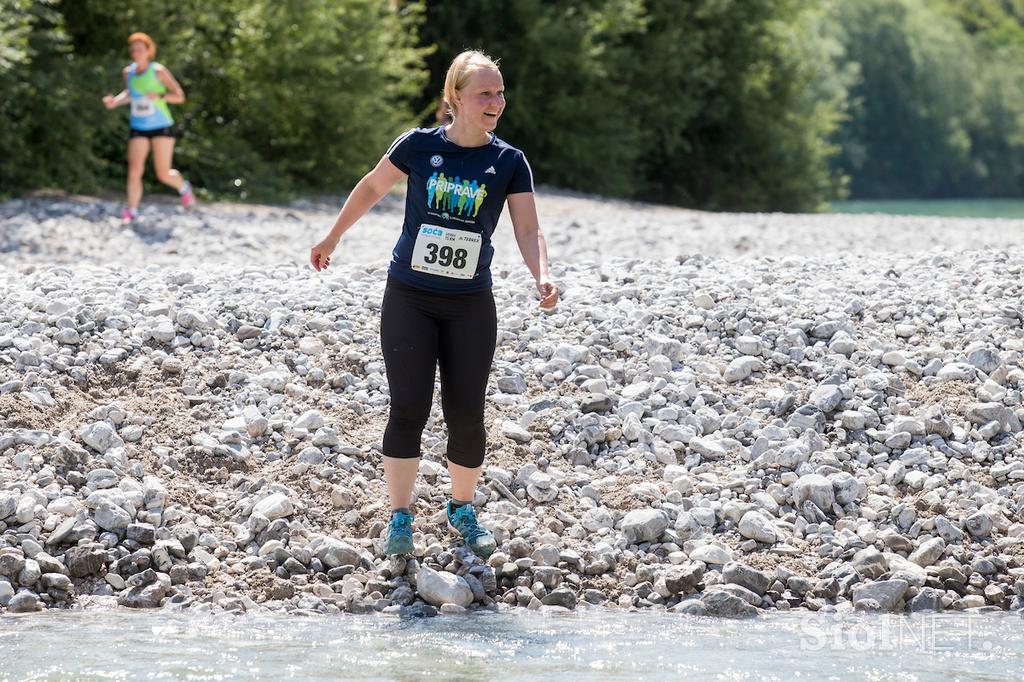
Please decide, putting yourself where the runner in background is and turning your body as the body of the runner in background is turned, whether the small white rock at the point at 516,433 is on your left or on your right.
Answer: on your left

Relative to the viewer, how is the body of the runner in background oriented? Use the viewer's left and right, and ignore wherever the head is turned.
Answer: facing the viewer and to the left of the viewer

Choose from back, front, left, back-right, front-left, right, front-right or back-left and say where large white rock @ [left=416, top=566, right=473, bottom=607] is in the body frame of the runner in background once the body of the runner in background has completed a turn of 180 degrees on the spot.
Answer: back-right

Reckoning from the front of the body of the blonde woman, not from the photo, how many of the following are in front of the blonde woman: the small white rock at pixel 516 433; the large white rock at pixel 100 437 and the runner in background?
0

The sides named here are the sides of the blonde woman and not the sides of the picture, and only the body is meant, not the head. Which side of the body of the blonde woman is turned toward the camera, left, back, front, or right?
front

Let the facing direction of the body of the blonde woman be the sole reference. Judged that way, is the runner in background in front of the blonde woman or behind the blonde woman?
behind

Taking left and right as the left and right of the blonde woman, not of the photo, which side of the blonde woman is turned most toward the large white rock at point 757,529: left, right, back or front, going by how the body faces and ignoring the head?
left

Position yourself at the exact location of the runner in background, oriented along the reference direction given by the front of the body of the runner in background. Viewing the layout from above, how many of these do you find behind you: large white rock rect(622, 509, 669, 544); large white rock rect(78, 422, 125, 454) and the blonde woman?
0

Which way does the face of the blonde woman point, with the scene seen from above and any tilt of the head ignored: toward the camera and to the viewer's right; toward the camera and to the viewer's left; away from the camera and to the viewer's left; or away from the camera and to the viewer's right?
toward the camera and to the viewer's right

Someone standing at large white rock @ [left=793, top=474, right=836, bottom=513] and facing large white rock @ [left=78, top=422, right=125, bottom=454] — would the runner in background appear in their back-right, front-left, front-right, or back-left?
front-right

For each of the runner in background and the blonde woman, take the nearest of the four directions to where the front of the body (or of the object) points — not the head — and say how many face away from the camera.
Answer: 0

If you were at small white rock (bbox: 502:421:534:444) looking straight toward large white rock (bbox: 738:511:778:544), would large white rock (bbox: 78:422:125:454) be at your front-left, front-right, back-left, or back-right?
back-right

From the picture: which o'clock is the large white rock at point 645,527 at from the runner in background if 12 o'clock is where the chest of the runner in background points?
The large white rock is roughly at 10 o'clock from the runner in background.

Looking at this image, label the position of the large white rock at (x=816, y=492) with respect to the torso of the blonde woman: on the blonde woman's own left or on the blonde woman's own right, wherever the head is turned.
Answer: on the blonde woman's own left

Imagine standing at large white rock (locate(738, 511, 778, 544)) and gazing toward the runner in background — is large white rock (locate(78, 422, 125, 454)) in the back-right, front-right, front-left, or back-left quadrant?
front-left

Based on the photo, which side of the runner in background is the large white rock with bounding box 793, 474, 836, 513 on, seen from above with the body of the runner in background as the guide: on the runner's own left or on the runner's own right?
on the runner's own left

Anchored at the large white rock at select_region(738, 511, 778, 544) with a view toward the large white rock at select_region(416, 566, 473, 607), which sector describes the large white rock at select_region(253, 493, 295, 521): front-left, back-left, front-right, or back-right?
front-right
